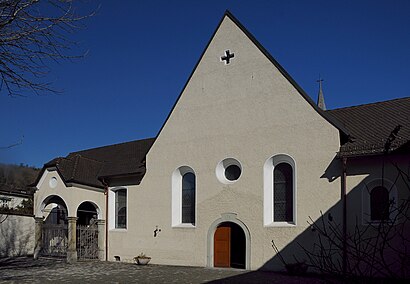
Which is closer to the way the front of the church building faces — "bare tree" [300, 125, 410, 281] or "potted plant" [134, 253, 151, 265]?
the bare tree

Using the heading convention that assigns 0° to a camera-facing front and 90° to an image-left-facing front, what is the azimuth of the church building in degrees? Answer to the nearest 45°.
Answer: approximately 0°

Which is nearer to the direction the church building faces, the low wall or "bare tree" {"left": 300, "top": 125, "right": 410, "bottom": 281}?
the bare tree
